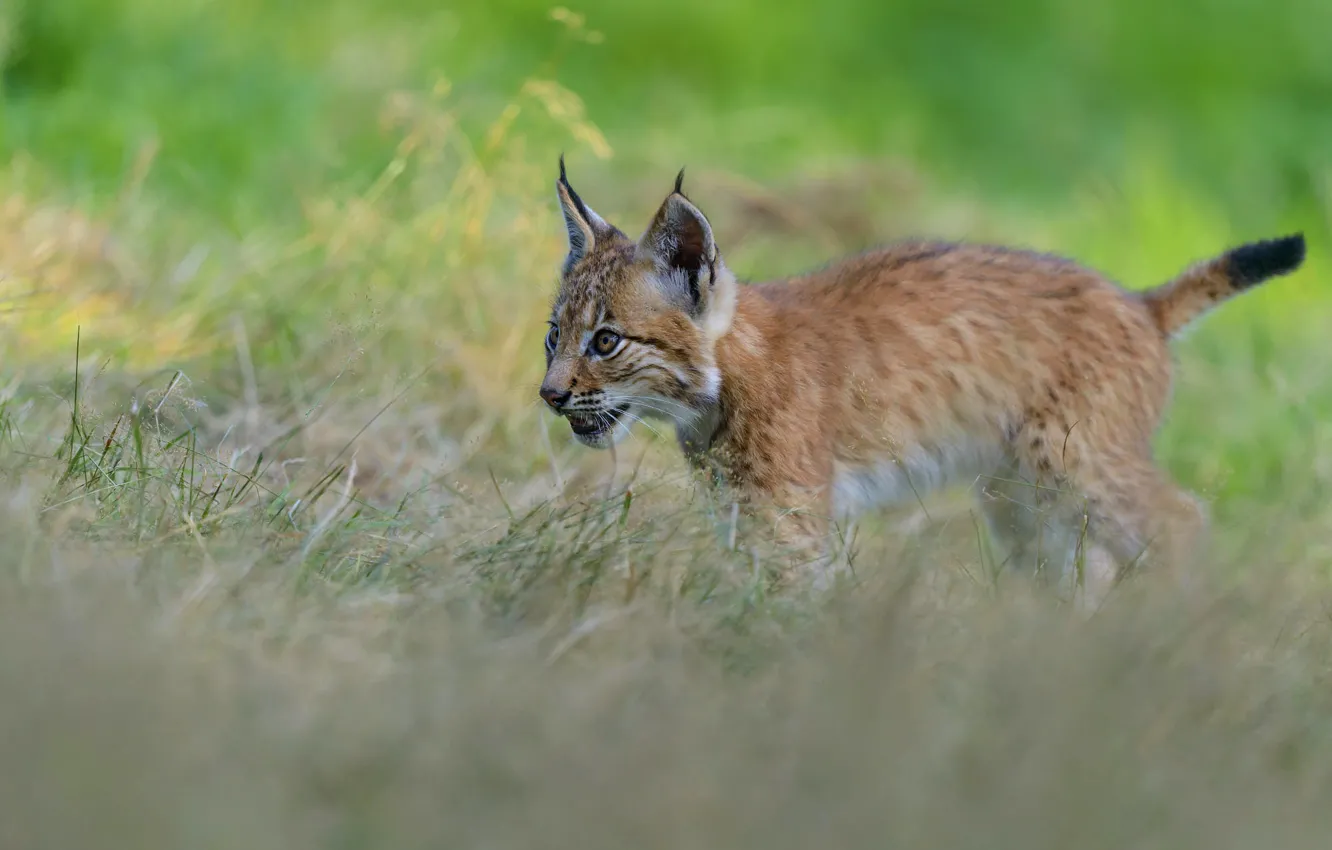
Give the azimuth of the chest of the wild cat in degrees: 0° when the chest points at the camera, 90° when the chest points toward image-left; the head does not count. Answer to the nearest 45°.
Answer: approximately 90°
